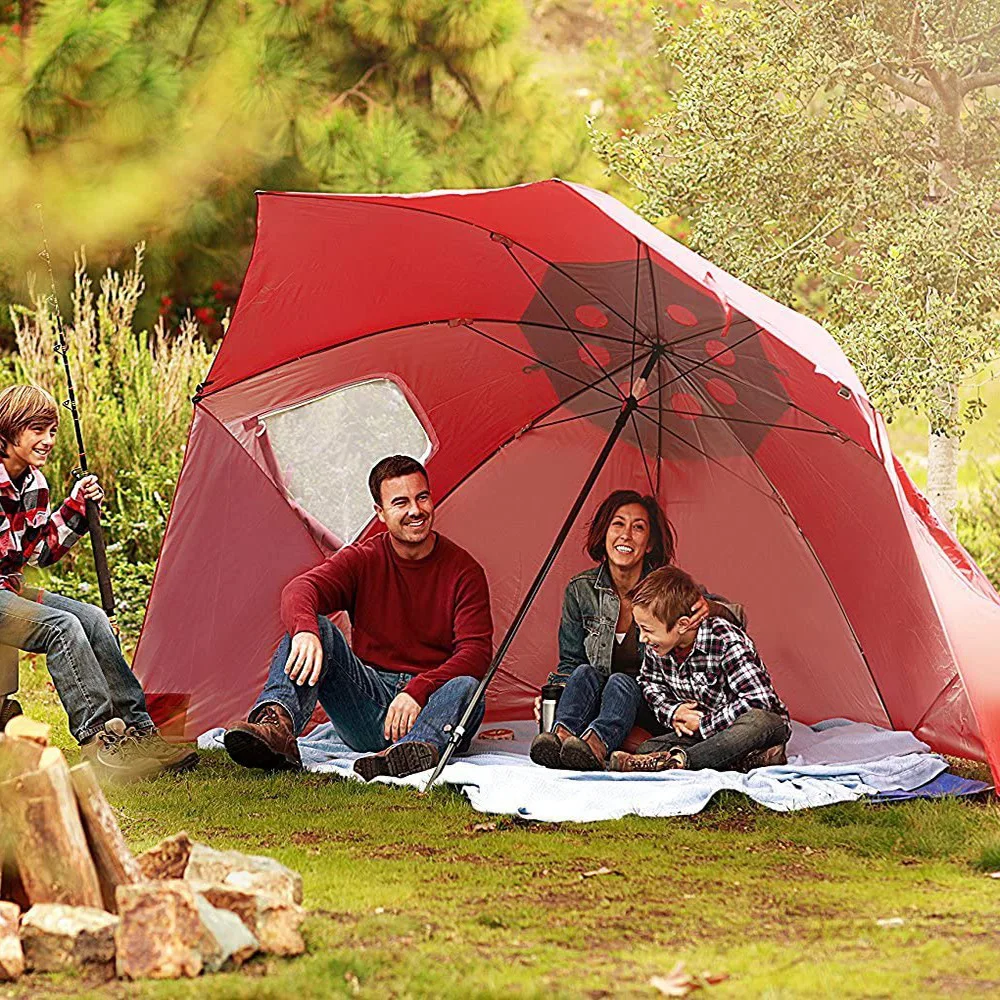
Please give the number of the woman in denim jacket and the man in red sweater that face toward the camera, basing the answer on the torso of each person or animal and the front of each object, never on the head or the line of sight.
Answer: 2

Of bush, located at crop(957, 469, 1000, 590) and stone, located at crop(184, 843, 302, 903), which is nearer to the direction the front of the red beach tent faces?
the stone

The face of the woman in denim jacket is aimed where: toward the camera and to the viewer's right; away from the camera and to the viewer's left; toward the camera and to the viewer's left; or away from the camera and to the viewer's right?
toward the camera and to the viewer's right

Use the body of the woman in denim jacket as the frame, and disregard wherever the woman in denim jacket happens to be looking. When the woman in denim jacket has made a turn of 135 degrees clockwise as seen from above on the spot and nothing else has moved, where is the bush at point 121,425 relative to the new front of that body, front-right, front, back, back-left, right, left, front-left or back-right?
front

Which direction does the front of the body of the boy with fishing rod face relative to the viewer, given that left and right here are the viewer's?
facing the viewer and to the right of the viewer

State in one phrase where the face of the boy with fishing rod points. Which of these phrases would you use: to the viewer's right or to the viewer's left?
to the viewer's right

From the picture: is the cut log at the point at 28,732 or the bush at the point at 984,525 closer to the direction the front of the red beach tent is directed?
the cut log

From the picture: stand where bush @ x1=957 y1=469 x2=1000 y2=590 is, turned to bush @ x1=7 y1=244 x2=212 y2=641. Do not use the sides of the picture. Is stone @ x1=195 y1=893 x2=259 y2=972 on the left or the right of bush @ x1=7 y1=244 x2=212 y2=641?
left

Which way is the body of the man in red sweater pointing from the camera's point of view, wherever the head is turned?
toward the camera

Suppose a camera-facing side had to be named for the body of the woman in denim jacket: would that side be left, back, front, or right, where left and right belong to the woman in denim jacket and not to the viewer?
front

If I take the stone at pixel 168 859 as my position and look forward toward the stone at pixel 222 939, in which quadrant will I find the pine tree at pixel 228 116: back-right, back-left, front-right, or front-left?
back-left

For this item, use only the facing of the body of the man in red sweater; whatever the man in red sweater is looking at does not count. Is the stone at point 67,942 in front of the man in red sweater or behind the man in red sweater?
in front

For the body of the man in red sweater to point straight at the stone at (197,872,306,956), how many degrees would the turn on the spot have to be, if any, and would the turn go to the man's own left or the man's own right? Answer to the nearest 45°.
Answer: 0° — they already face it
